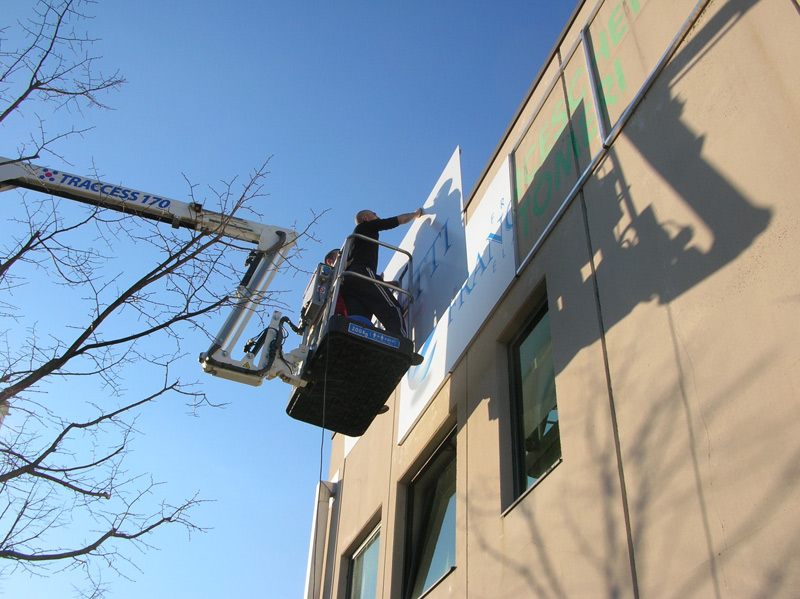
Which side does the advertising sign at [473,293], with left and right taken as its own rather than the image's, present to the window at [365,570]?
right
